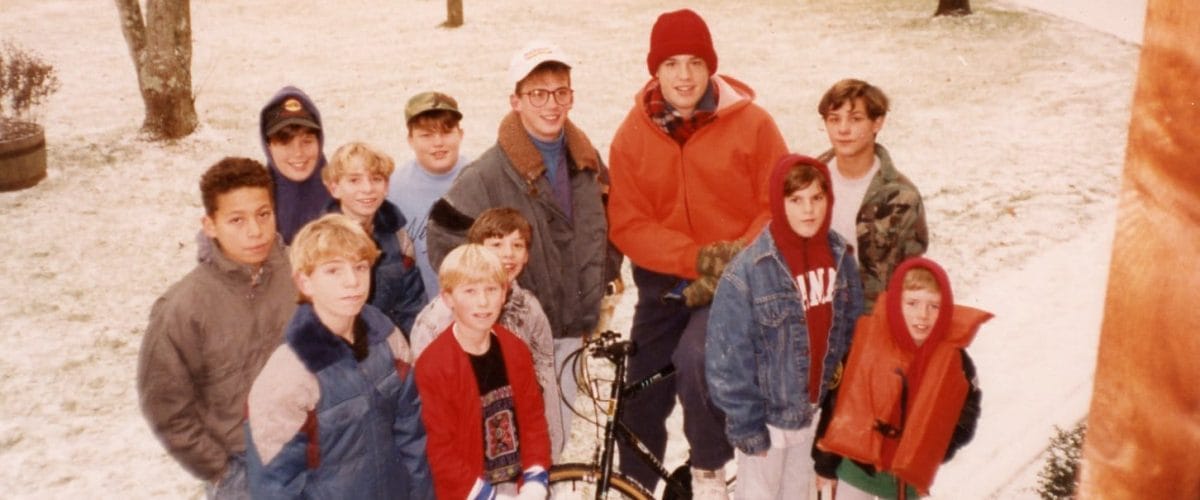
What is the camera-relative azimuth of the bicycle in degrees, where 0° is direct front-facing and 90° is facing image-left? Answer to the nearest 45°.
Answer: approximately 45°

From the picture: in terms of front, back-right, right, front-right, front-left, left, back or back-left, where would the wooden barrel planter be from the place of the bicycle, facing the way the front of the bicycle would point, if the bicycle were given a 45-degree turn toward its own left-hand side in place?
back-right

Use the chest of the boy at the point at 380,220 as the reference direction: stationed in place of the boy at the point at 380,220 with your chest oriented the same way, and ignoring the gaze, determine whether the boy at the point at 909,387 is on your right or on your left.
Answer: on your left

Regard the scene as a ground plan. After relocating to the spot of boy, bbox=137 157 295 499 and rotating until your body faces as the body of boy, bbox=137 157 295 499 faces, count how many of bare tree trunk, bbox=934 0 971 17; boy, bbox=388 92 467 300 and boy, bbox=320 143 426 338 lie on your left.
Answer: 3

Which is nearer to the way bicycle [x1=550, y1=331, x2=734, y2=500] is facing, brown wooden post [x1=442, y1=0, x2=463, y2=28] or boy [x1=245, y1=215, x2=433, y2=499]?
the boy
